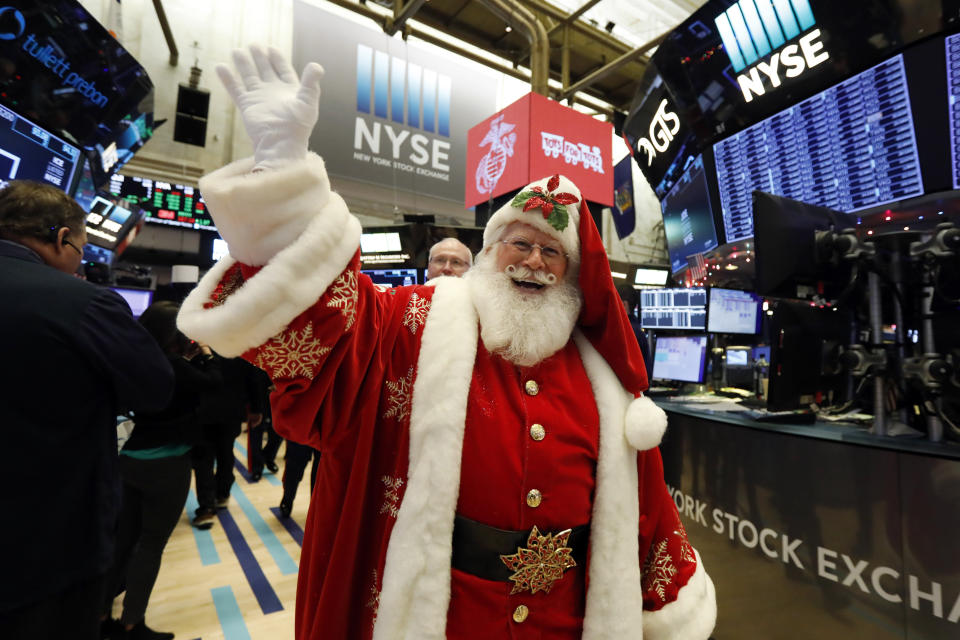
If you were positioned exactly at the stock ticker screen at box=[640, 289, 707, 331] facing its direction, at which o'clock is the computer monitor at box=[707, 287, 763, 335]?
The computer monitor is roughly at 10 o'clock from the stock ticker screen.

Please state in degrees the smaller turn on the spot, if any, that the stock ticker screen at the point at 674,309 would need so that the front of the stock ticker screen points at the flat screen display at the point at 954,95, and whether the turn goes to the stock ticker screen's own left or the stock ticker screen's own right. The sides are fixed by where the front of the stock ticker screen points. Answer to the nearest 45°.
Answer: approximately 45° to the stock ticker screen's own left

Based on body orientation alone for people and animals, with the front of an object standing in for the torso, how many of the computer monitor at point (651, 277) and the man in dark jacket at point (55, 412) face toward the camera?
1

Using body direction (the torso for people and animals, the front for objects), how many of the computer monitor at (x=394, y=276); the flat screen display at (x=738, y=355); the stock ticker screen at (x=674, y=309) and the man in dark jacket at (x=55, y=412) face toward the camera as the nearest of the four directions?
3

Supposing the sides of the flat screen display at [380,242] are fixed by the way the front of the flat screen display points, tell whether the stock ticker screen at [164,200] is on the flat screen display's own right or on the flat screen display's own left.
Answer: on the flat screen display's own right

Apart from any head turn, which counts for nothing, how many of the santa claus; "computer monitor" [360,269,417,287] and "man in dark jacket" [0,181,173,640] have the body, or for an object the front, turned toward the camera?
2

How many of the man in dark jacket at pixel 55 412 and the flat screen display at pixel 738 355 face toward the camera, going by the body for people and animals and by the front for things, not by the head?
1

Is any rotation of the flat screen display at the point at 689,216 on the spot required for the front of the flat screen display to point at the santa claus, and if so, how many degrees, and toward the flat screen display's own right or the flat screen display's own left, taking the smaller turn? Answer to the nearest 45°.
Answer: approximately 45° to the flat screen display's own left
